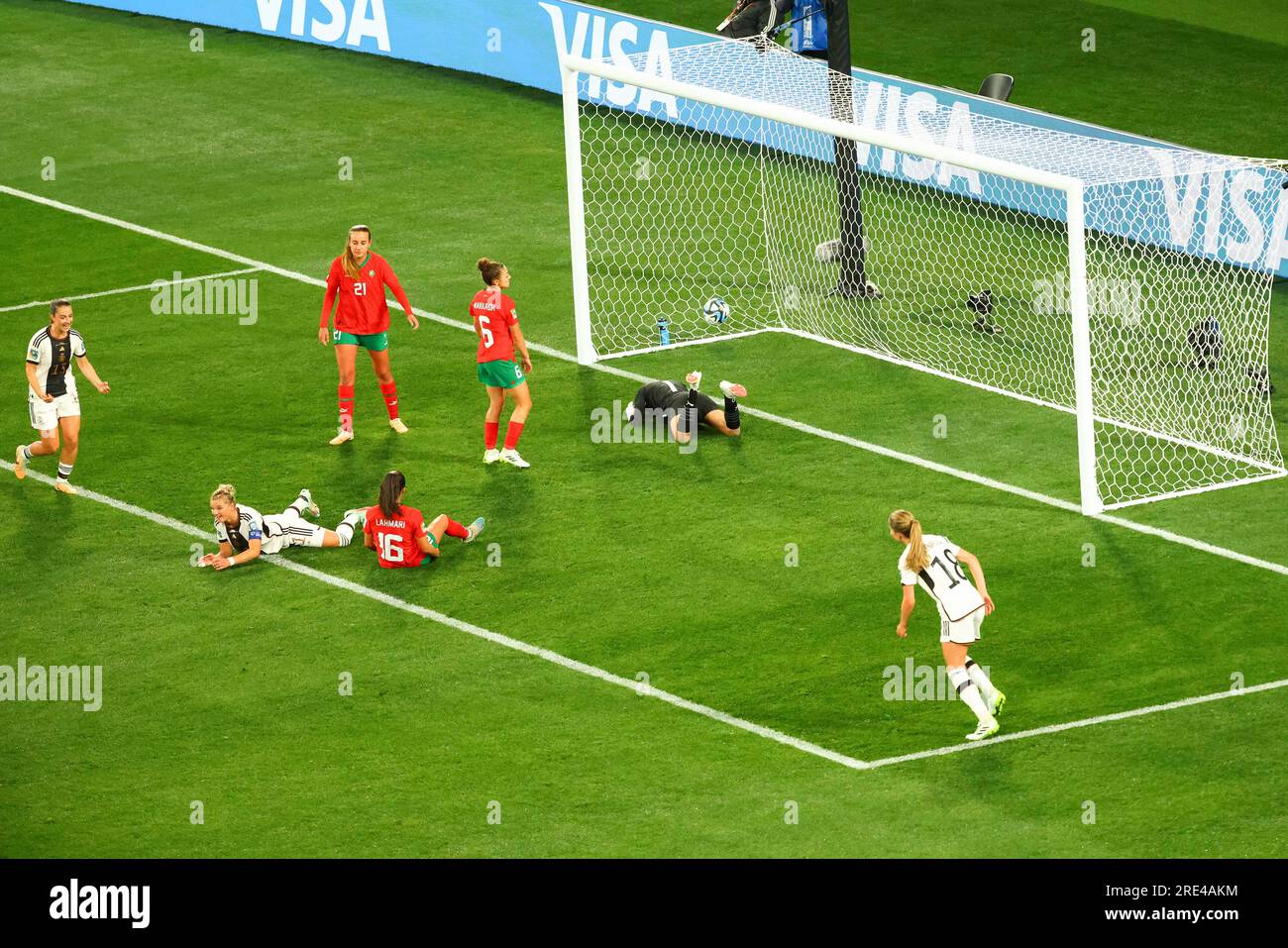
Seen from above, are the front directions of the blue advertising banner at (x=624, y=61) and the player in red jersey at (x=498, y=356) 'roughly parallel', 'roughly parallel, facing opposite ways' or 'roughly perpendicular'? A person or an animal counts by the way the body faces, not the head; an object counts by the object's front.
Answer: roughly parallel, facing opposite ways

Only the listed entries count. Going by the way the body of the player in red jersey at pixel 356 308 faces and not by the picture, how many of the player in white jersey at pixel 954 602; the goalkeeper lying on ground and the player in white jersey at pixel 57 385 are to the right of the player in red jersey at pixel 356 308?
1

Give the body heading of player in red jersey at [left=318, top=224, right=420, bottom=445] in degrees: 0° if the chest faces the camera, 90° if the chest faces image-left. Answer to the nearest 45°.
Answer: approximately 0°

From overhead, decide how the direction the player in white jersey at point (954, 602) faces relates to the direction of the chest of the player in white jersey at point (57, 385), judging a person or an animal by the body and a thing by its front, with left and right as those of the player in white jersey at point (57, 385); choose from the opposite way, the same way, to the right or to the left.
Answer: the opposite way

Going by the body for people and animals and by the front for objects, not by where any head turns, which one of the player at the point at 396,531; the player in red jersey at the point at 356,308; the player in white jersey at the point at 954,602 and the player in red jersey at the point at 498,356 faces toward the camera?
the player in red jersey at the point at 356,308

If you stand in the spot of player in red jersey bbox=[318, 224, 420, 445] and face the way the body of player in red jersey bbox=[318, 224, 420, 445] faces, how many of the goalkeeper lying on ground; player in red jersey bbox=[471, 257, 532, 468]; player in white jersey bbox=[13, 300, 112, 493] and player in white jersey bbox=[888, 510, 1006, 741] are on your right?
1

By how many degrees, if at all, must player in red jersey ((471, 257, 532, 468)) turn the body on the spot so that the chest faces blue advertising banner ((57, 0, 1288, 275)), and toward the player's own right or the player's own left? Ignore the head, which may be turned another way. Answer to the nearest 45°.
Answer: approximately 45° to the player's own left

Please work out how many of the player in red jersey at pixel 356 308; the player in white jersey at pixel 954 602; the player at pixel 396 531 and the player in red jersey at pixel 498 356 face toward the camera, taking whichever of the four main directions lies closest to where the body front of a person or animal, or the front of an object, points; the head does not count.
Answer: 1

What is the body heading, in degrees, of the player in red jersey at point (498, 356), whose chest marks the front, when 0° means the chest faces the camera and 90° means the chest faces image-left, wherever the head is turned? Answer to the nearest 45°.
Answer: approximately 225°

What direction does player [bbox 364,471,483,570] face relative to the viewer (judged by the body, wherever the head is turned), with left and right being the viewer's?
facing away from the viewer and to the right of the viewer

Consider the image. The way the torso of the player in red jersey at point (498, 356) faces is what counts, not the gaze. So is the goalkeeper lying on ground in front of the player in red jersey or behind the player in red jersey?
in front

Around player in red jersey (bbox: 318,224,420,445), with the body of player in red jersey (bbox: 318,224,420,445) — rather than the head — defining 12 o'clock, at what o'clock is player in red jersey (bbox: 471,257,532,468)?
player in red jersey (bbox: 471,257,532,468) is roughly at 10 o'clock from player in red jersey (bbox: 318,224,420,445).

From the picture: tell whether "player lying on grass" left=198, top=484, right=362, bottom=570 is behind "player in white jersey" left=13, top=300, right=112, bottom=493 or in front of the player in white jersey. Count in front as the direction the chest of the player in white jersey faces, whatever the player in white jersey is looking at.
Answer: in front

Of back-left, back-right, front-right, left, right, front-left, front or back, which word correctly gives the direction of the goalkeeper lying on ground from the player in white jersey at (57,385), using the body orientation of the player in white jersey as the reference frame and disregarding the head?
front-left

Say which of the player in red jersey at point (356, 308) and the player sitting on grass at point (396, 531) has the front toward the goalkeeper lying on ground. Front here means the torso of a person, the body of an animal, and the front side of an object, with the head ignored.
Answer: the player sitting on grass

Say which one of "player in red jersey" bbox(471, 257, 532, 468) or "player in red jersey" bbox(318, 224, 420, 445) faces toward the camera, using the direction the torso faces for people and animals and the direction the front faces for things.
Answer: "player in red jersey" bbox(318, 224, 420, 445)

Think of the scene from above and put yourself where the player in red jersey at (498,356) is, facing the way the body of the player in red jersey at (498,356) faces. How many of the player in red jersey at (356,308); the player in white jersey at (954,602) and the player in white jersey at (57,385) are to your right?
1

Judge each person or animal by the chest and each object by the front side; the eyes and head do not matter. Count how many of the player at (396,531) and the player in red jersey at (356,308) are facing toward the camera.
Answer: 1

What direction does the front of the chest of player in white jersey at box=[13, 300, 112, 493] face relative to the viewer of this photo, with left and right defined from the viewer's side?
facing the viewer and to the right of the viewer

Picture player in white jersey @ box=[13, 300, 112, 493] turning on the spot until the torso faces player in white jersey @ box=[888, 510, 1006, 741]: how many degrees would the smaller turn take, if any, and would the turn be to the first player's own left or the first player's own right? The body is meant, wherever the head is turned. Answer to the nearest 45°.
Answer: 0° — they already face them
